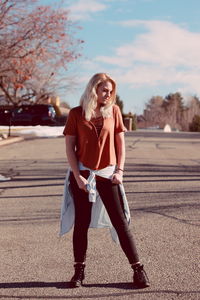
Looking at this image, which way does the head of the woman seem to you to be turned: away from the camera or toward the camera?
toward the camera

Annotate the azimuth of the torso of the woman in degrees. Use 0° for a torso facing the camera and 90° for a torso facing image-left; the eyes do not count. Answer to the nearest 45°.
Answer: approximately 0°

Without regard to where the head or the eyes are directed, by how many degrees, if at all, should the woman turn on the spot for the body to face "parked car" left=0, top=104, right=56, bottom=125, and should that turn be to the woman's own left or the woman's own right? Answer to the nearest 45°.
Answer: approximately 180°

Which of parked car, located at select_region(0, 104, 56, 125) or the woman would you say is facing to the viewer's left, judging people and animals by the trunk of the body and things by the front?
the parked car

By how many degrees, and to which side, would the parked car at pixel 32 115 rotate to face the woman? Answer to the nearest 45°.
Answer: approximately 90° to its left

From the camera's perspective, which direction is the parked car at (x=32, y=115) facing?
to the viewer's left

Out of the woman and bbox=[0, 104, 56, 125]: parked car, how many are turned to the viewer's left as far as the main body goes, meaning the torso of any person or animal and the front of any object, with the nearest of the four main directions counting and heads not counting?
1

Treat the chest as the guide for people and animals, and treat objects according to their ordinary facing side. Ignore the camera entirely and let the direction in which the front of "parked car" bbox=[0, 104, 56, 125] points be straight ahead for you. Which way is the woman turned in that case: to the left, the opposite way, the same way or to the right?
to the left
